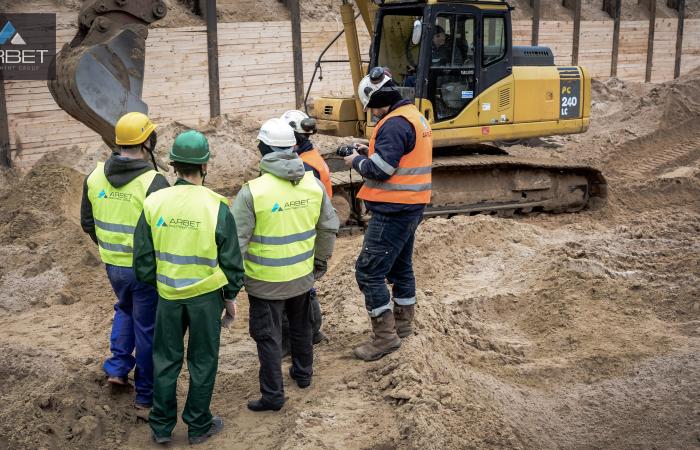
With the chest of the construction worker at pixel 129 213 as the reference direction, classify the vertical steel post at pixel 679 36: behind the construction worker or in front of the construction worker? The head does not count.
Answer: in front

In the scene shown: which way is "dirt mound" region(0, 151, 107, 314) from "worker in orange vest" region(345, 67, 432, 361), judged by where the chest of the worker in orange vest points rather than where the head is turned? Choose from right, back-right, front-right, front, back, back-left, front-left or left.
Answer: front-right

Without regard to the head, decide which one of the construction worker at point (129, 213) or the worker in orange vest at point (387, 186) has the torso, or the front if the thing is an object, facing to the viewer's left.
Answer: the worker in orange vest

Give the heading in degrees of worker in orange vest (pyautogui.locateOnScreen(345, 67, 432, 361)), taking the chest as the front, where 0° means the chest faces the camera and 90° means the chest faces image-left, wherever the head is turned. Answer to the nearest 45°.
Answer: approximately 90°

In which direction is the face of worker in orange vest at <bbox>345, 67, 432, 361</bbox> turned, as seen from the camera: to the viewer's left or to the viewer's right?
to the viewer's left

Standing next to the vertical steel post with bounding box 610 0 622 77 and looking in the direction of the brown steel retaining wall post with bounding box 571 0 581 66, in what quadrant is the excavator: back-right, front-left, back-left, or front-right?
front-left

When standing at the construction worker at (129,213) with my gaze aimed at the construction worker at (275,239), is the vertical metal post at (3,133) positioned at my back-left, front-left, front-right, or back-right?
back-left

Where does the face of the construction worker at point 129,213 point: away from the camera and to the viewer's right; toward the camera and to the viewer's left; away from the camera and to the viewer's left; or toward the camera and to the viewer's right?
away from the camera and to the viewer's right

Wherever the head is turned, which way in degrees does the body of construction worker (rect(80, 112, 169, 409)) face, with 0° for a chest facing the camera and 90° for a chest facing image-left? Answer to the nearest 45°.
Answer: approximately 225°

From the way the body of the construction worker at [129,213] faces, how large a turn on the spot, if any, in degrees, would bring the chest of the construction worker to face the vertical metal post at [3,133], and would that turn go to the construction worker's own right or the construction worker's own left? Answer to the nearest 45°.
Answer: approximately 45° to the construction worker's own left
